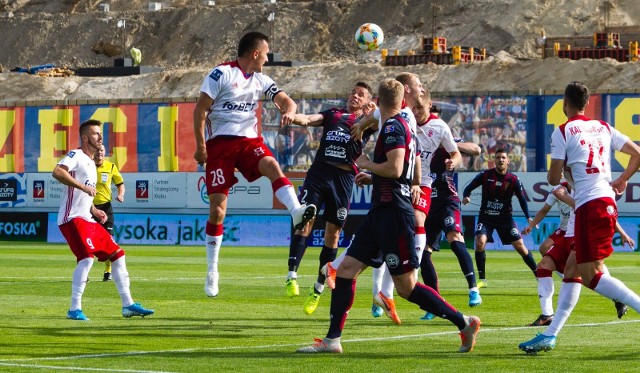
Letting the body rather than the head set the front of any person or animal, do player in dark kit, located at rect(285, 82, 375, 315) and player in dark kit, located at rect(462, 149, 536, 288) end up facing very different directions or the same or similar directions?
same or similar directions

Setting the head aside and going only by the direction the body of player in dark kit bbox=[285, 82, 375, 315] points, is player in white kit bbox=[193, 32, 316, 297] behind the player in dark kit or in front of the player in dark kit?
in front

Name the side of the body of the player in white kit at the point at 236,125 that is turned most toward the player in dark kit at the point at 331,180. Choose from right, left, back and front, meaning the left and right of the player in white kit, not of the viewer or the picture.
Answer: left

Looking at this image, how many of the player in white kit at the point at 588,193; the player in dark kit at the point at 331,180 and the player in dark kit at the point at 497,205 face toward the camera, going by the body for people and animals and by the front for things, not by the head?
2

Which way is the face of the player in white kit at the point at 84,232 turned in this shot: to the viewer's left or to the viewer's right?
to the viewer's right

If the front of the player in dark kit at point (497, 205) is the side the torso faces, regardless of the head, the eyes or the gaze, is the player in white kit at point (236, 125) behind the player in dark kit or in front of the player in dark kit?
in front

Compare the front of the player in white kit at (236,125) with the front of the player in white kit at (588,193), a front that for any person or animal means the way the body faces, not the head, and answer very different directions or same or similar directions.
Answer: very different directions

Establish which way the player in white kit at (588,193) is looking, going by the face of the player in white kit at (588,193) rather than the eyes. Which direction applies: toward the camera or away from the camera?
away from the camera

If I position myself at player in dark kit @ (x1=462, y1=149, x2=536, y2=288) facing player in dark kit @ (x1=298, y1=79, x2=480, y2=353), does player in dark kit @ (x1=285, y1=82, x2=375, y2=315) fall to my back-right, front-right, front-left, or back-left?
front-right

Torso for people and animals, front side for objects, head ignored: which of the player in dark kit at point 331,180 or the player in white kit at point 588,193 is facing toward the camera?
the player in dark kit

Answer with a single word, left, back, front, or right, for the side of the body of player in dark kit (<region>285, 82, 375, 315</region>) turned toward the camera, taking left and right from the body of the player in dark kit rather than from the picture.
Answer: front

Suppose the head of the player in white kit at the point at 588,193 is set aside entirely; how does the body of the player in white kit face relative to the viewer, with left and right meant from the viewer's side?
facing away from the viewer and to the left of the viewer
